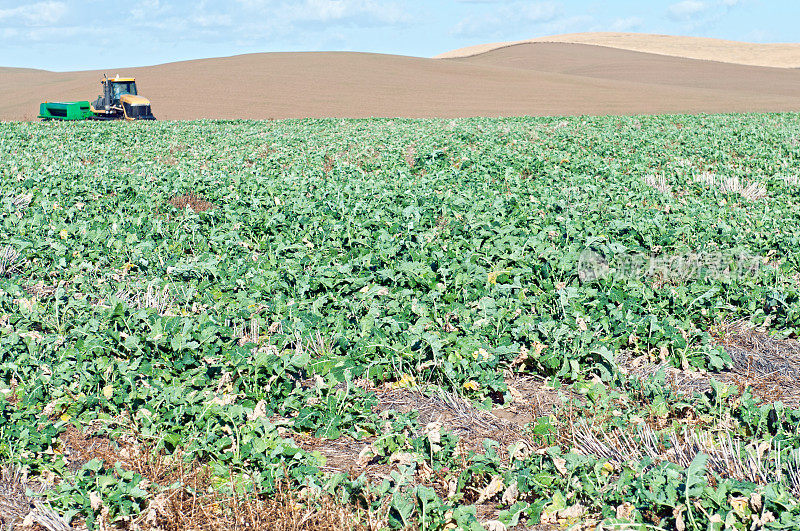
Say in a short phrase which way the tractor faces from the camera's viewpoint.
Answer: facing the viewer and to the right of the viewer
